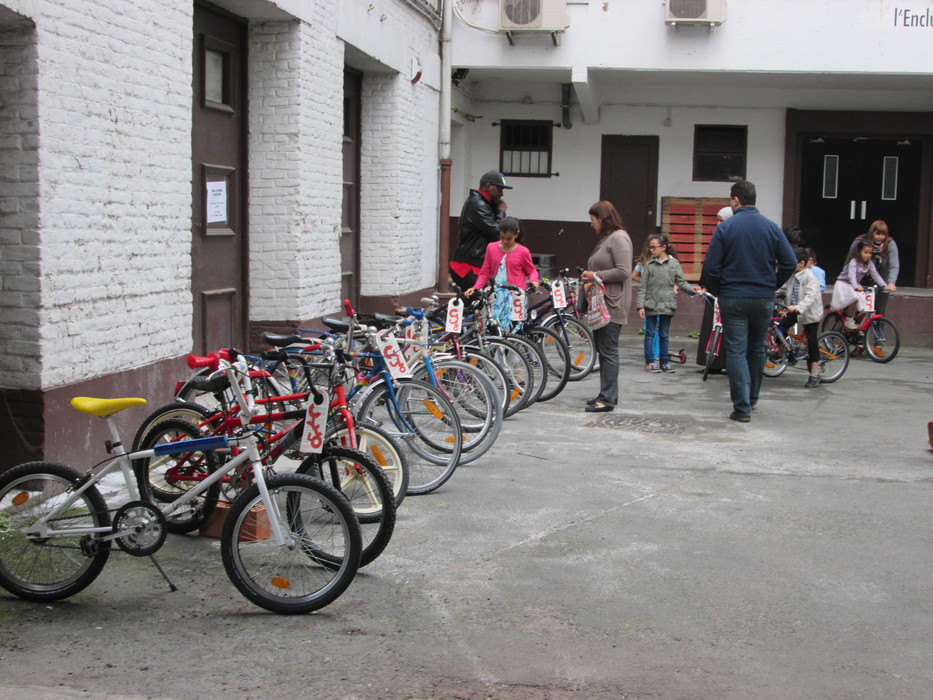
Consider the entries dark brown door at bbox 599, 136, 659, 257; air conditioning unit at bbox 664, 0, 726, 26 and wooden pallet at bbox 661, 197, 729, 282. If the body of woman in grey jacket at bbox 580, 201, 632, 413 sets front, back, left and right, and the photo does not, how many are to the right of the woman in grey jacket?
3

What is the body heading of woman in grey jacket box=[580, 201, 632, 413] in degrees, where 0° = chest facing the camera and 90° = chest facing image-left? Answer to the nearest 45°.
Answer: approximately 90°

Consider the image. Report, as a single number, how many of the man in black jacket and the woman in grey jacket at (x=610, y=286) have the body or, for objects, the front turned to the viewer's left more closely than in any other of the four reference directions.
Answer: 1

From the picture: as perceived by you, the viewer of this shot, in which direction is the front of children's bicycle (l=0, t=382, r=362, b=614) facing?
facing to the right of the viewer

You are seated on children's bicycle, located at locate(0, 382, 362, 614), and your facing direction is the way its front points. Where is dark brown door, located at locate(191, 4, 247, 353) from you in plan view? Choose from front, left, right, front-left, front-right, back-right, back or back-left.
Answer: left

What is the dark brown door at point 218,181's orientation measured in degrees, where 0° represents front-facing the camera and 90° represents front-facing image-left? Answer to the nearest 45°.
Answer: approximately 315°

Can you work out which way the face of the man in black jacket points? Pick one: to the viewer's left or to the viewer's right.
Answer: to the viewer's right

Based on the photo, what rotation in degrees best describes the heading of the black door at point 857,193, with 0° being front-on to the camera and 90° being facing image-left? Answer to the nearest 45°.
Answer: approximately 0°

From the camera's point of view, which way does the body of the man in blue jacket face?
away from the camera

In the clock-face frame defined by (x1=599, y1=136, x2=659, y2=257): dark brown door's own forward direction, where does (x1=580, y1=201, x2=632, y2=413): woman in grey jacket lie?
The woman in grey jacket is roughly at 12 o'clock from the dark brown door.

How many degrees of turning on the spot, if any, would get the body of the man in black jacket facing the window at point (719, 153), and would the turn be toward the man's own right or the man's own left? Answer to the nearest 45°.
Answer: approximately 45° to the man's own left
